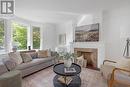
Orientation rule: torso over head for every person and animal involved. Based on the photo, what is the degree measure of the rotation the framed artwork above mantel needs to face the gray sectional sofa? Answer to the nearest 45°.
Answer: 0° — it already faces it

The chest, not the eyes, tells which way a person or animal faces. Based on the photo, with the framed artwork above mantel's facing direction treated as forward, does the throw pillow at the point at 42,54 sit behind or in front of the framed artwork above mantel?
in front

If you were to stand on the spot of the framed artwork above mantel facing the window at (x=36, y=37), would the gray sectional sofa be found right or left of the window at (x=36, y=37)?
left

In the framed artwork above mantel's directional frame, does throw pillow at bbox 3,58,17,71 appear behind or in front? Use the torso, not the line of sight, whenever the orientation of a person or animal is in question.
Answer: in front

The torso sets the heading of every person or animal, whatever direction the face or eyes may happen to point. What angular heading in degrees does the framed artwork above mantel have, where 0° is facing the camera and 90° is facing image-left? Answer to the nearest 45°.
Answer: approximately 45°
